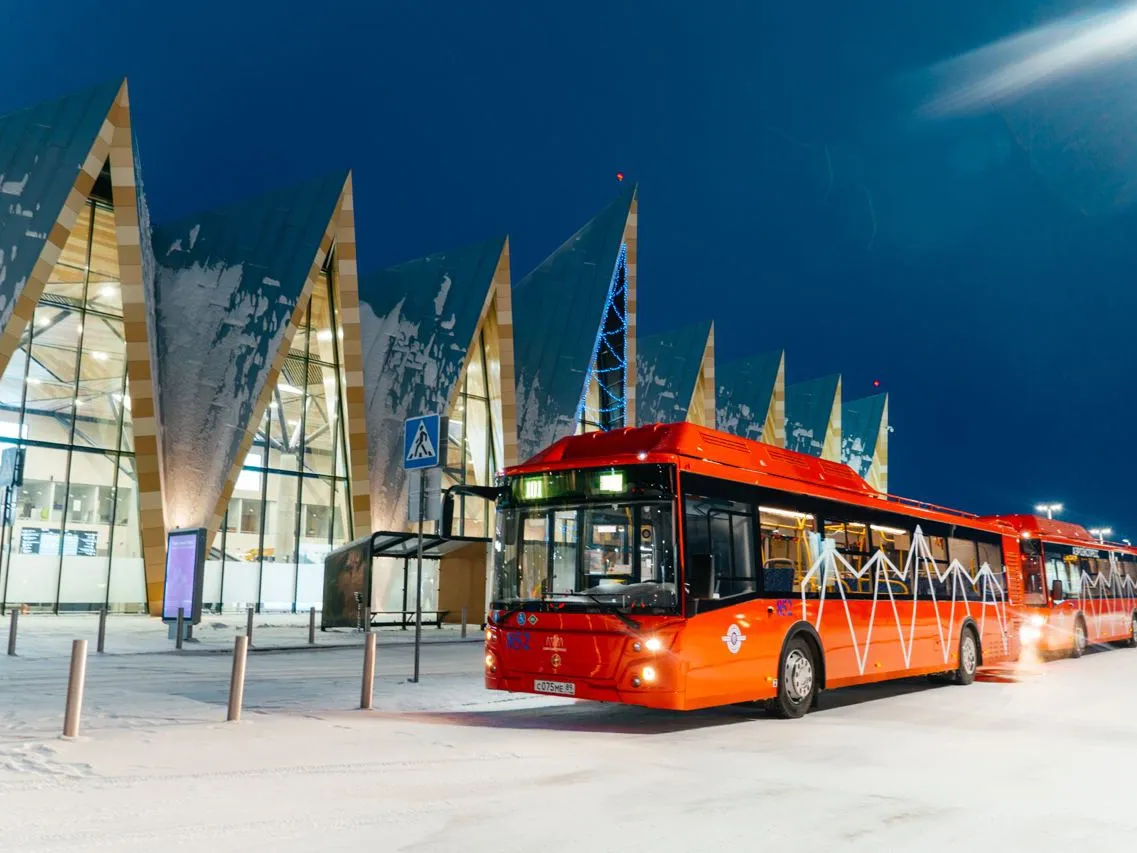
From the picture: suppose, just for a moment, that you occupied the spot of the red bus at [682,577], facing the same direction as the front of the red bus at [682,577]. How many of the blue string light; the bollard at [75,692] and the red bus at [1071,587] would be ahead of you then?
1

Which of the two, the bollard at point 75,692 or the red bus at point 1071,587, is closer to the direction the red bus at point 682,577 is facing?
the bollard

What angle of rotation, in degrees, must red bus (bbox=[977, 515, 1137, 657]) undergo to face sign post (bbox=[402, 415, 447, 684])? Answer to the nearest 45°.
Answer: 0° — it already faces it

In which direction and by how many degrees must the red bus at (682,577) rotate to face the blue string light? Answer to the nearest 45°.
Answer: approximately 135° to its right

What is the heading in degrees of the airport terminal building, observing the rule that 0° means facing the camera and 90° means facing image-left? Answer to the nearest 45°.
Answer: approximately 315°

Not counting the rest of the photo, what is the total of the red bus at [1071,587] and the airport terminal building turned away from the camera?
0

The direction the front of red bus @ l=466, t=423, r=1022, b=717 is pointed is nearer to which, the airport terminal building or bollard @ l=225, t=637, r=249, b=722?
the bollard

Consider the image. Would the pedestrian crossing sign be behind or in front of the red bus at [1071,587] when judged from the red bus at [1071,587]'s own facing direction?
in front

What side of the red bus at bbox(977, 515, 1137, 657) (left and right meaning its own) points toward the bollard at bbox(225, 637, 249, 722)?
front

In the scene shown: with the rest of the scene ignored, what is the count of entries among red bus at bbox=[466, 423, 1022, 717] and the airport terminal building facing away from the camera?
0

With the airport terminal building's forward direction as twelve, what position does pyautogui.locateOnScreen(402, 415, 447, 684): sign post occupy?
The sign post is roughly at 1 o'clock from the airport terminal building.

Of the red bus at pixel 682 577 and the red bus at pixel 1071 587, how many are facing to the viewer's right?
0
